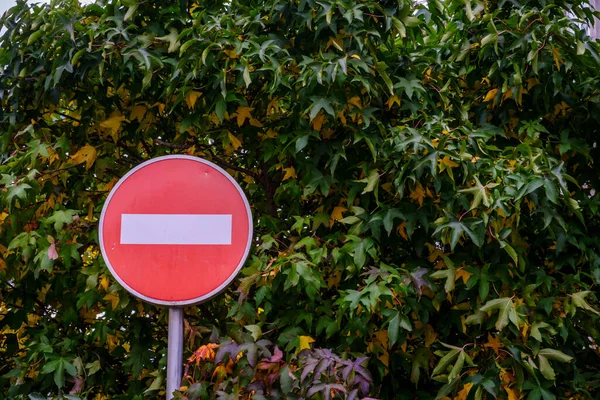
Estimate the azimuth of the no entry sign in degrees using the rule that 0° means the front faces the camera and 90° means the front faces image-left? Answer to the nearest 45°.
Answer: approximately 0°
